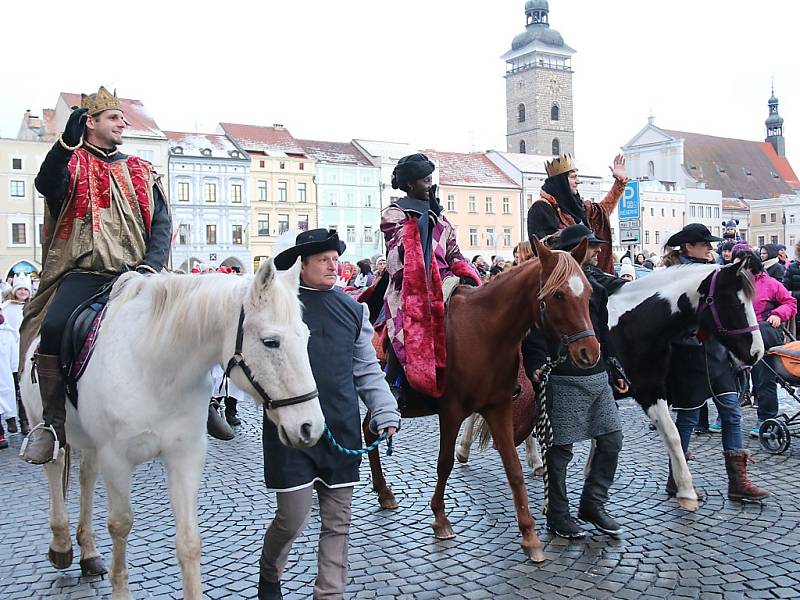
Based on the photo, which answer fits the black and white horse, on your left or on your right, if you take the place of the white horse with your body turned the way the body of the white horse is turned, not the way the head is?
on your left

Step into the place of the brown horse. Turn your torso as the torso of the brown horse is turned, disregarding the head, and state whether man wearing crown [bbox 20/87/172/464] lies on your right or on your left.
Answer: on your right

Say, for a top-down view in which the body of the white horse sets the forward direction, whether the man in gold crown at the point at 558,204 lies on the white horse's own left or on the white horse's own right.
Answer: on the white horse's own left

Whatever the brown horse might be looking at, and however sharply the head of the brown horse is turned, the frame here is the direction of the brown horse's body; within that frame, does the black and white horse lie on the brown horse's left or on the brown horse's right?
on the brown horse's left

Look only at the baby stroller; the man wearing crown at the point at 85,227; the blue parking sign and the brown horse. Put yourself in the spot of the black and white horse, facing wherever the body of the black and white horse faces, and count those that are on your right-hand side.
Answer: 2

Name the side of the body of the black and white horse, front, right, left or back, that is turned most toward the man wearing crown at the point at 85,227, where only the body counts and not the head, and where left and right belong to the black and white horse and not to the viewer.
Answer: right

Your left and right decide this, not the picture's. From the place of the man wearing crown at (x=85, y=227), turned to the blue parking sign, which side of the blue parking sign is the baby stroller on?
right

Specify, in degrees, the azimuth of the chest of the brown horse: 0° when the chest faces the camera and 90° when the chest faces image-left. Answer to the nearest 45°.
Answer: approximately 315°

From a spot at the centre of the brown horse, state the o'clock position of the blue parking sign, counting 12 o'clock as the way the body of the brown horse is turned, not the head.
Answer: The blue parking sign is roughly at 8 o'clock from the brown horse.

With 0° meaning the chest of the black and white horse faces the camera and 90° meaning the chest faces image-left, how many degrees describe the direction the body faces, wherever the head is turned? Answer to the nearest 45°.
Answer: approximately 315°
